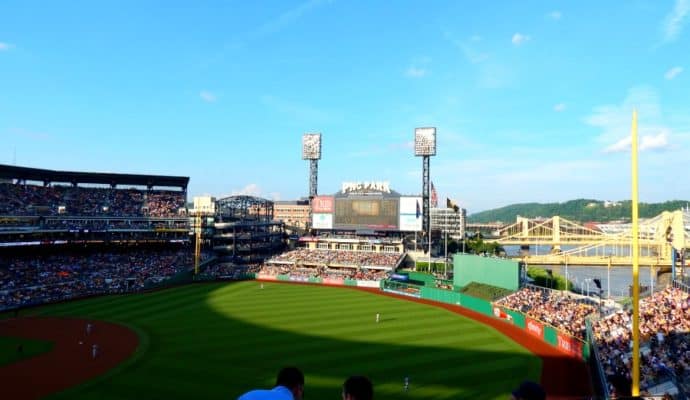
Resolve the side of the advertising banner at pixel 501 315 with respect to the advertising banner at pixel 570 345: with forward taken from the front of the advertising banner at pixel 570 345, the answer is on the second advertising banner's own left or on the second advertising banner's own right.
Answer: on the second advertising banner's own right

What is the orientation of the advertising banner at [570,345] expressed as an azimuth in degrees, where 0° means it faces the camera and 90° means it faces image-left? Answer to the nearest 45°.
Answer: approximately 45°

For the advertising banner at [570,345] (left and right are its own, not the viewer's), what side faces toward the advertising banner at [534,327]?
right
